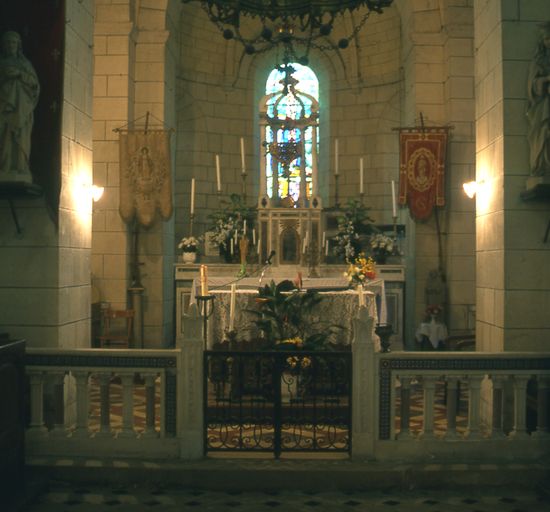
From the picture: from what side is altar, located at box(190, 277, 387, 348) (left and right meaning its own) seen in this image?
front

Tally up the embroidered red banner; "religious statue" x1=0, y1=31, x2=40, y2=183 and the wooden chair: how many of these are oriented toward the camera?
3

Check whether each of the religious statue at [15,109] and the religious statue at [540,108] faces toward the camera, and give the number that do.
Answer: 2

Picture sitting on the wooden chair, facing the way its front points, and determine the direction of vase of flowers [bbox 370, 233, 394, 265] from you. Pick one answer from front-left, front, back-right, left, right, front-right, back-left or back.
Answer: left

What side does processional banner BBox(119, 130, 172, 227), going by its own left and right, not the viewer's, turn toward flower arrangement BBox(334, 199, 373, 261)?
left

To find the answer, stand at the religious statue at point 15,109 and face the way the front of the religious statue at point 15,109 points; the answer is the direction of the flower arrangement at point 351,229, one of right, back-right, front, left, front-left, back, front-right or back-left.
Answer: back-left

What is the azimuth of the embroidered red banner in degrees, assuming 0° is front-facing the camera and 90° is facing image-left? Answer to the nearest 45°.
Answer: approximately 0°

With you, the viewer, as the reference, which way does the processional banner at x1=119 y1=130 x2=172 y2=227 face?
facing the viewer

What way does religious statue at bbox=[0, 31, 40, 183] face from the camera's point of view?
toward the camera

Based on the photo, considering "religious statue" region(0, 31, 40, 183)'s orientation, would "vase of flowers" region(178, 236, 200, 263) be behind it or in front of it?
behind

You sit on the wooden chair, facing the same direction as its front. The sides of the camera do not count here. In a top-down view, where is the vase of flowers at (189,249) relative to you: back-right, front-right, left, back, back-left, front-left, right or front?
back-left

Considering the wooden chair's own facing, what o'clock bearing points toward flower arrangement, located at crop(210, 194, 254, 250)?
The flower arrangement is roughly at 8 o'clock from the wooden chair.

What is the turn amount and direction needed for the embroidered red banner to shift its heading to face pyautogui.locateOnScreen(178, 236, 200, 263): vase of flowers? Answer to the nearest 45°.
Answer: approximately 90° to its right
